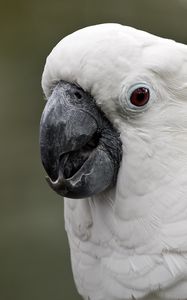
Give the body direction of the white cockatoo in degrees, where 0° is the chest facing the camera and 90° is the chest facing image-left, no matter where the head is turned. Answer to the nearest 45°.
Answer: approximately 45°
